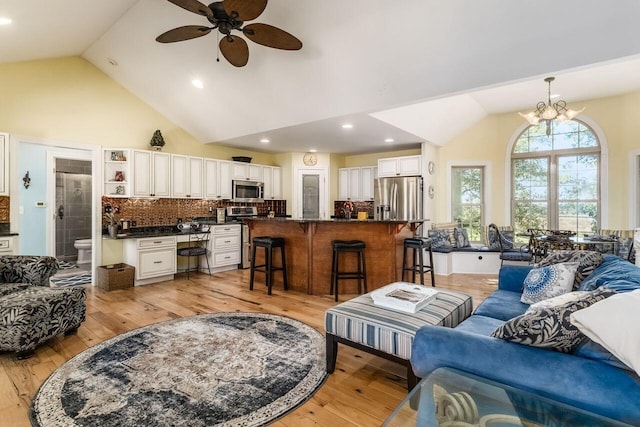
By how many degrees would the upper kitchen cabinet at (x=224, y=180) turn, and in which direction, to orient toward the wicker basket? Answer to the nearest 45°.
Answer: approximately 90° to its right

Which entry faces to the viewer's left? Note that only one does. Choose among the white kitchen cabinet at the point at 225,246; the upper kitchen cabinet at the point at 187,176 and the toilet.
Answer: the toilet

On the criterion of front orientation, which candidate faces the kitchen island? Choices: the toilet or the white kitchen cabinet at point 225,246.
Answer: the white kitchen cabinet

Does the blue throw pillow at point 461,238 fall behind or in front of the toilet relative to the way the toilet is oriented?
behind

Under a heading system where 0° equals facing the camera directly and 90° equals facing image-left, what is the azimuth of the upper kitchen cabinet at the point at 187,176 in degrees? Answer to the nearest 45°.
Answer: approximately 315°

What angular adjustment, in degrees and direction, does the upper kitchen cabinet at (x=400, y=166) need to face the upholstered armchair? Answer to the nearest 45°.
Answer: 0° — it already faces it

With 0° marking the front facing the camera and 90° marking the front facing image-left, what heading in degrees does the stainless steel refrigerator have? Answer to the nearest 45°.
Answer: approximately 45°

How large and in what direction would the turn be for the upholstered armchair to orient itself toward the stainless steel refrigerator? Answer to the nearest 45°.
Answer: approximately 45° to its left

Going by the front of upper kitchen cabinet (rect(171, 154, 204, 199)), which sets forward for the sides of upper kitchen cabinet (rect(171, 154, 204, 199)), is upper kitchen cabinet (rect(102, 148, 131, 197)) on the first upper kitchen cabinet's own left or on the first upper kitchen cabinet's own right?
on the first upper kitchen cabinet's own right

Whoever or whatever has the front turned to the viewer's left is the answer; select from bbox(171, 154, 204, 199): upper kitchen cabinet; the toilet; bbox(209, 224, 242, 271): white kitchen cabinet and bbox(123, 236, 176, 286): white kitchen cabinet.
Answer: the toilet

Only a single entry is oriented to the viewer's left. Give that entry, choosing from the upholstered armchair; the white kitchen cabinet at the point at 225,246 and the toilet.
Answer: the toilet
